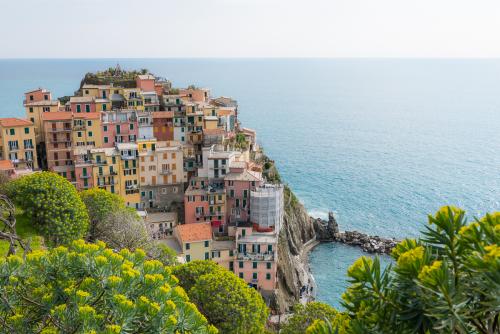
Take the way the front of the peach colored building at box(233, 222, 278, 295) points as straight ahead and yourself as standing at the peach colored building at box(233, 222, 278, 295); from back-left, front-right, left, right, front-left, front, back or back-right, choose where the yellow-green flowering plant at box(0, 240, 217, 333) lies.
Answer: front

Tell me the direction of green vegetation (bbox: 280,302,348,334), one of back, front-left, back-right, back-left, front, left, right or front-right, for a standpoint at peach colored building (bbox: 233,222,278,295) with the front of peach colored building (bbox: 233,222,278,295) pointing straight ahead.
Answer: front

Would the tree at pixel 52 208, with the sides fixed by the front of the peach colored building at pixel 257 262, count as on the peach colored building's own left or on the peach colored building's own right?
on the peach colored building's own right

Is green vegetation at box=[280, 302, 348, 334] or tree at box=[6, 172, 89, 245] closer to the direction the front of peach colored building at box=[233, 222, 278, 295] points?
the green vegetation

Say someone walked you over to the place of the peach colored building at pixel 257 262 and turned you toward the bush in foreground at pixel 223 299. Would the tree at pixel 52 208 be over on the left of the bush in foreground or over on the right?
right

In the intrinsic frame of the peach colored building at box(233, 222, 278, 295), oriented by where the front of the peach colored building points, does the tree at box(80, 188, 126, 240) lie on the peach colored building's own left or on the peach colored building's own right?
on the peach colored building's own right

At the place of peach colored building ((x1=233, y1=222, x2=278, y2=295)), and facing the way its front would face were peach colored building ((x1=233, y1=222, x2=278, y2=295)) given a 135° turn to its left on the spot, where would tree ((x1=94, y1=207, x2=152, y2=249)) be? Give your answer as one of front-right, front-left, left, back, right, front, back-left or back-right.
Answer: back

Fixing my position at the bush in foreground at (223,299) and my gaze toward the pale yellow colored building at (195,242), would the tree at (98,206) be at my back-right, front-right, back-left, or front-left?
front-left

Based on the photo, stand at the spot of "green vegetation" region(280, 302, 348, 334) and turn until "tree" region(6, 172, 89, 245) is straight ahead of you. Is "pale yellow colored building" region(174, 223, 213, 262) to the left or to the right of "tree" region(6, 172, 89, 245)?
right

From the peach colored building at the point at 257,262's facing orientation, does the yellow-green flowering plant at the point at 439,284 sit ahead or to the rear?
ahead

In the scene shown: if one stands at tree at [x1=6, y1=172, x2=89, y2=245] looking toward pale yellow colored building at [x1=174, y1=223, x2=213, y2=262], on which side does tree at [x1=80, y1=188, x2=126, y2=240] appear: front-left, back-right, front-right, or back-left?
front-left

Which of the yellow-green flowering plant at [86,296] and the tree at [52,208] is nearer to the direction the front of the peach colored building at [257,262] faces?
the yellow-green flowering plant

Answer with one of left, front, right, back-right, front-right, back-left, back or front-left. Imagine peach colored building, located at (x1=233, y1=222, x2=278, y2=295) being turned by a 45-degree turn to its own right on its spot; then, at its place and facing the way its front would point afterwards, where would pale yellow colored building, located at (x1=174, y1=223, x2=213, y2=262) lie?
front-right

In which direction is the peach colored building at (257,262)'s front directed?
toward the camera
